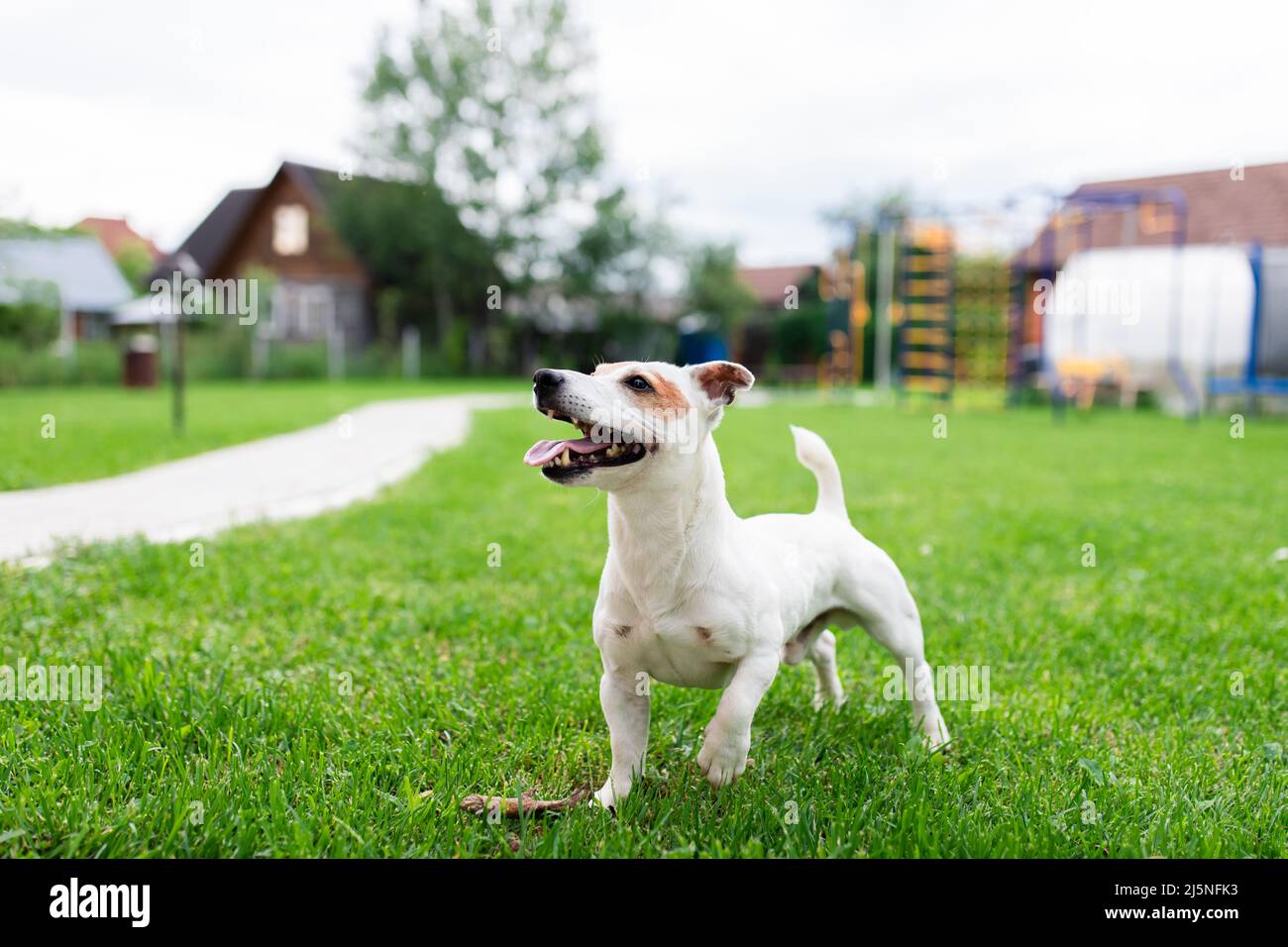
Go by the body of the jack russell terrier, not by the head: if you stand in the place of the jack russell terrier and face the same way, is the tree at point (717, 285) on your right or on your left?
on your right

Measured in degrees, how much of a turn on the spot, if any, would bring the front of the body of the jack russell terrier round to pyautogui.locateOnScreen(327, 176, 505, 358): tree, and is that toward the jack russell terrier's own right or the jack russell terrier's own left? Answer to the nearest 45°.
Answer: approximately 135° to the jack russell terrier's own right

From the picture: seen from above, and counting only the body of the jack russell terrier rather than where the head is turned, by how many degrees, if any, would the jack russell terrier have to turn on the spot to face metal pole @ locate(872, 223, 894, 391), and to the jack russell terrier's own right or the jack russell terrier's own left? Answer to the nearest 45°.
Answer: approximately 135° to the jack russell terrier's own right

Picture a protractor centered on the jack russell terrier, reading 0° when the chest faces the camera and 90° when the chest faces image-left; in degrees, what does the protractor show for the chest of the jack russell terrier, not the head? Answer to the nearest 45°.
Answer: approximately 45°

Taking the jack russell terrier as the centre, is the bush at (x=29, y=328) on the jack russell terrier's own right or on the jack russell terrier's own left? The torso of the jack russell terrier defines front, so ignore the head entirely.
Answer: on the jack russell terrier's own right

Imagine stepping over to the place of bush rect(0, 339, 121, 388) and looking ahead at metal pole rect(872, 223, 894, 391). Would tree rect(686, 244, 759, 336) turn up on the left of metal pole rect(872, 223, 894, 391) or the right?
left

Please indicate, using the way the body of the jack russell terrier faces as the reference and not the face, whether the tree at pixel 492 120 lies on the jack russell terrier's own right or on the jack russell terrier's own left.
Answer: on the jack russell terrier's own right

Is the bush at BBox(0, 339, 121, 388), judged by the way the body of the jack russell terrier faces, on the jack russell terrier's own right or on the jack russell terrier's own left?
on the jack russell terrier's own right
